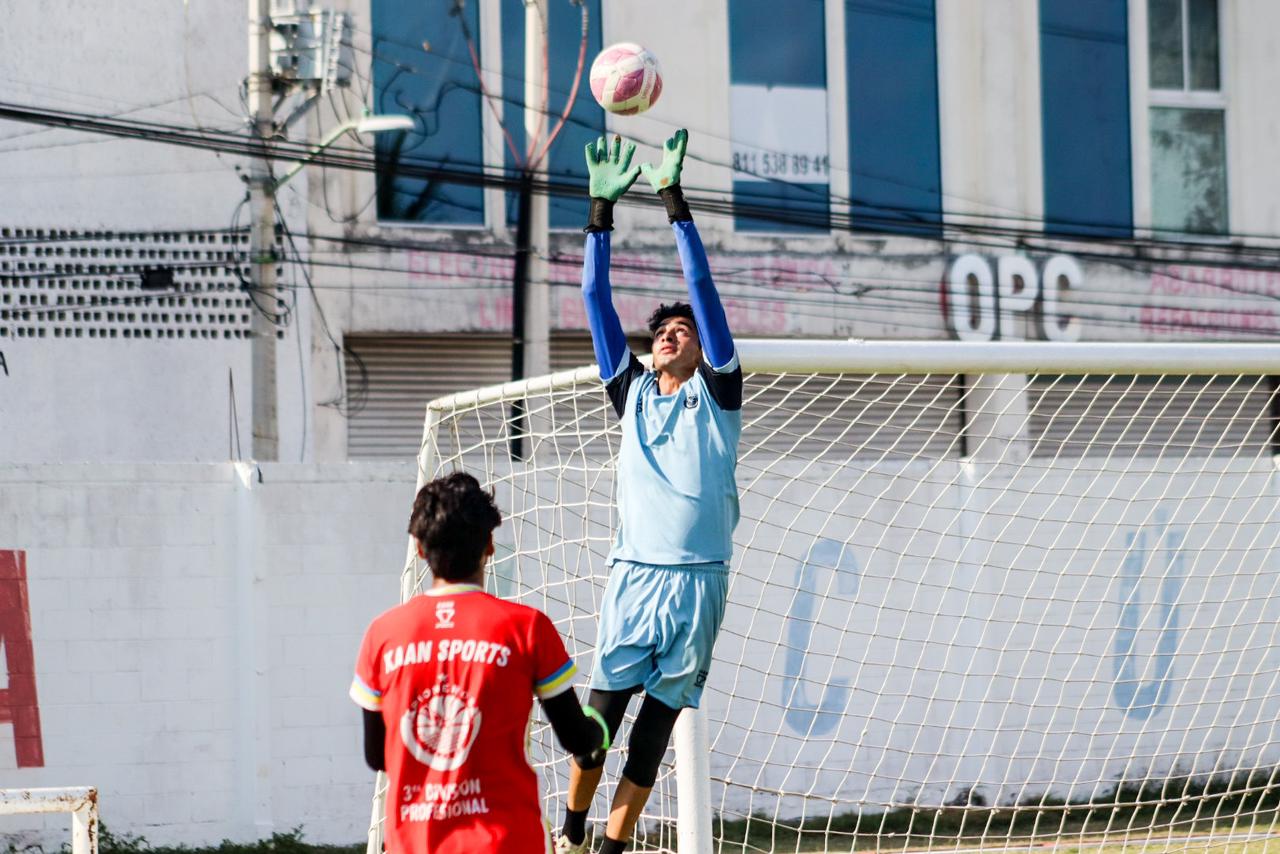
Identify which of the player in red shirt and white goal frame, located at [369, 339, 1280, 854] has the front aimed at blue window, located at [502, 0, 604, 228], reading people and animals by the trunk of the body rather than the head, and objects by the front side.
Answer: the player in red shirt

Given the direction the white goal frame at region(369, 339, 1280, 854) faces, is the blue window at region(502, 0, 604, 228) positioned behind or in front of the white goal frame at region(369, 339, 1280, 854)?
behind

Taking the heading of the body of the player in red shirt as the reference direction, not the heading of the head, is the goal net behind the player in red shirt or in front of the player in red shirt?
in front

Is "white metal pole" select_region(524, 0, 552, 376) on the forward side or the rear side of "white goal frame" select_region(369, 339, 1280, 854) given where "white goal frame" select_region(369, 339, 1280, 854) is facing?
on the rear side

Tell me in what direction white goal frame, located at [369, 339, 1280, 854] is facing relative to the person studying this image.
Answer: facing the viewer and to the right of the viewer

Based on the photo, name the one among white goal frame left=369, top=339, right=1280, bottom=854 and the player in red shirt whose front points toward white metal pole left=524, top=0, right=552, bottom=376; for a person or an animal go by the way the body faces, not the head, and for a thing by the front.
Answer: the player in red shirt

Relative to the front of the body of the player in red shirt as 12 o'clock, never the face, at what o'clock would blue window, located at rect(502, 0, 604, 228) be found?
The blue window is roughly at 12 o'clock from the player in red shirt.

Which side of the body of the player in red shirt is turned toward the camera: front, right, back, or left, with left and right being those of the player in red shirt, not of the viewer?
back

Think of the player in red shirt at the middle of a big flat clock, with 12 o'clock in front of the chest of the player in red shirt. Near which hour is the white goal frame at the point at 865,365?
The white goal frame is roughly at 1 o'clock from the player in red shirt.

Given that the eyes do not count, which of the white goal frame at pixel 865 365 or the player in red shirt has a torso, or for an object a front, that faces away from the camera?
the player in red shirt

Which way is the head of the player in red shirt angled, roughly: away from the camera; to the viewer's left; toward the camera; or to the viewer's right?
away from the camera

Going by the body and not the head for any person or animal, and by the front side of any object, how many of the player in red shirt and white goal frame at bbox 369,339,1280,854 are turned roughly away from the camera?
1
